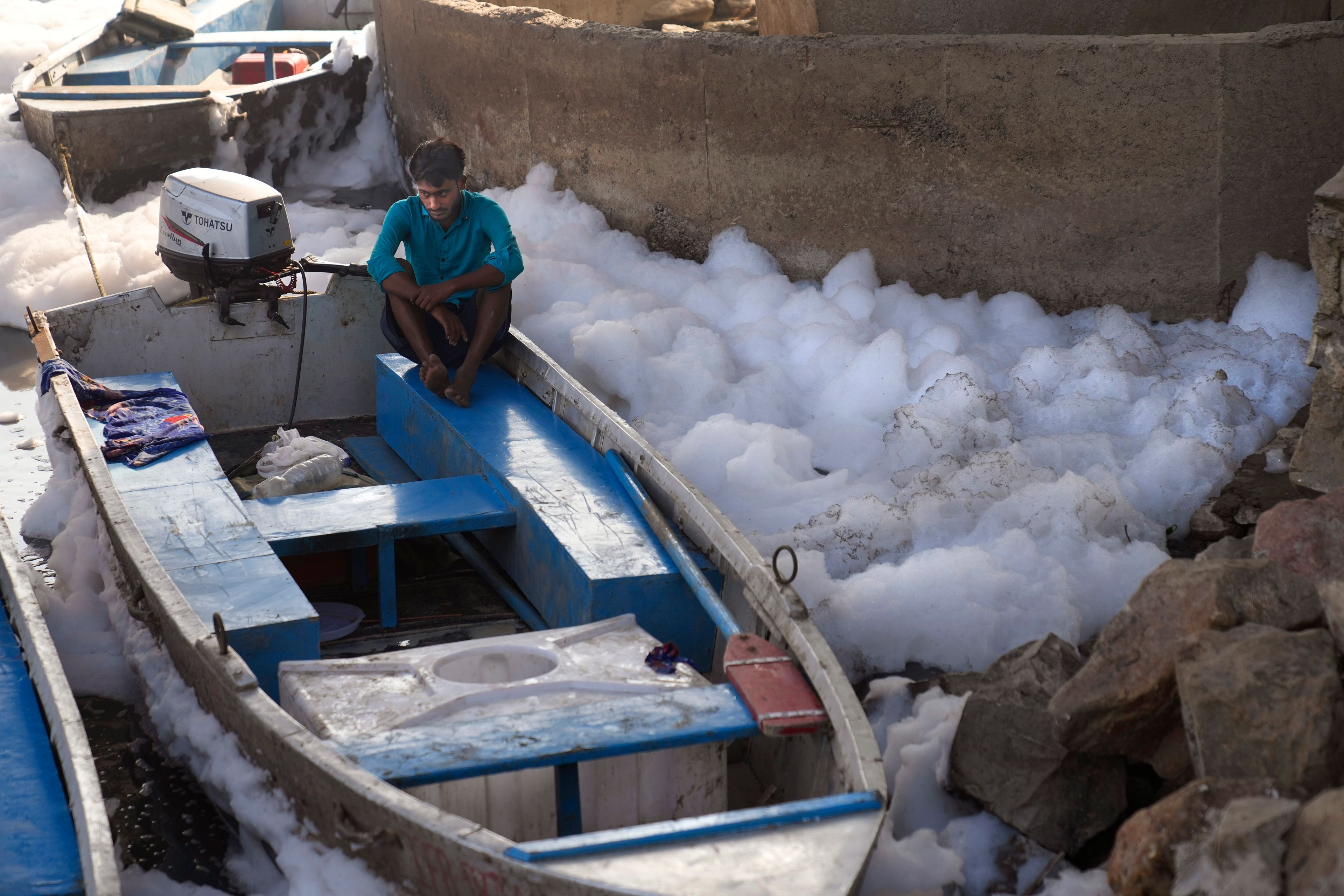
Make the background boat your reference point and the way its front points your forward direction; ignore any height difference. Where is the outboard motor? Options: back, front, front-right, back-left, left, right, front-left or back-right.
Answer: front-left

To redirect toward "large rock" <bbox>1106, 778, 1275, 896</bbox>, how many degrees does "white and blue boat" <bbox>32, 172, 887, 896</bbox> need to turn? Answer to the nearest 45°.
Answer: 0° — it already faces it

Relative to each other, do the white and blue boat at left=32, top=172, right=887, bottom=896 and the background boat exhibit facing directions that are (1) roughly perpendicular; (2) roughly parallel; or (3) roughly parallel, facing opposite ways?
roughly perpendicular

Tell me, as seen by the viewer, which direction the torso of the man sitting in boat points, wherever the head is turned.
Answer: toward the camera

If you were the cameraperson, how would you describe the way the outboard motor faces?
facing the viewer and to the right of the viewer

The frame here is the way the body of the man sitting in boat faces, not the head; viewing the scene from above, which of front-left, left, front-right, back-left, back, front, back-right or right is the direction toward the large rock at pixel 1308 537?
front-left

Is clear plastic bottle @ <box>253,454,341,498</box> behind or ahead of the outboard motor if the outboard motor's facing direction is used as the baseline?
ahead

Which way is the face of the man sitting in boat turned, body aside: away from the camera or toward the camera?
toward the camera

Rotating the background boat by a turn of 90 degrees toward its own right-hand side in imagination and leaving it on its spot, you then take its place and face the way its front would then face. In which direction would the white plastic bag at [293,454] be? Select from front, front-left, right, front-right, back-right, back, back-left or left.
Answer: back-left

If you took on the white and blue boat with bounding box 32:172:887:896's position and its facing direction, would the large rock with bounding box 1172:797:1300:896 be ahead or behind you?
ahead

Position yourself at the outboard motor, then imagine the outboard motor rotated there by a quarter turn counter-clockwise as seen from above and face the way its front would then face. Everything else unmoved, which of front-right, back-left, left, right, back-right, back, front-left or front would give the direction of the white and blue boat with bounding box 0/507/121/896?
back-right

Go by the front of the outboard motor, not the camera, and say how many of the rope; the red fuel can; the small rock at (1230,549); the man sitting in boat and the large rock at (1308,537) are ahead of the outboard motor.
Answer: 3

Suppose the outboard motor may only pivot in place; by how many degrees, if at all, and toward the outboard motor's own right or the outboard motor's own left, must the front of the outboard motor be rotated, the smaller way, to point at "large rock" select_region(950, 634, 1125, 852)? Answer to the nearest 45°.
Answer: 0° — it already faces it

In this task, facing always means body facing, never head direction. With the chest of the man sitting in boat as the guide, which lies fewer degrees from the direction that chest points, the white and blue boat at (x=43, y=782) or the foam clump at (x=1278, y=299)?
the white and blue boat
